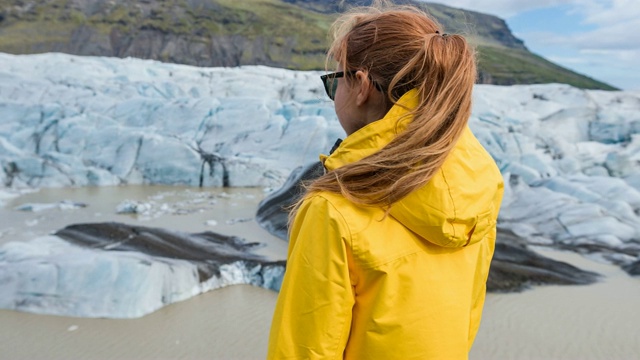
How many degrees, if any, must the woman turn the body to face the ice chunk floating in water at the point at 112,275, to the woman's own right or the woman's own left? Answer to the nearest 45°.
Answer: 0° — they already face it

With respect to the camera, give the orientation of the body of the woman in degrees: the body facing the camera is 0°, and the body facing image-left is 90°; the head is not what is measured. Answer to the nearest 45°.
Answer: approximately 135°

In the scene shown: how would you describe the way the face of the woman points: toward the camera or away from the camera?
away from the camera
